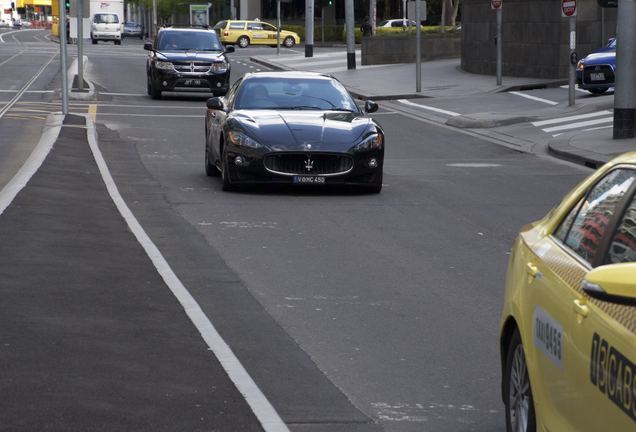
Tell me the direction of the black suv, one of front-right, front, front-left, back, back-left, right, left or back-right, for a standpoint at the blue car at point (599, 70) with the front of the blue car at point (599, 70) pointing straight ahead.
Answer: front-right

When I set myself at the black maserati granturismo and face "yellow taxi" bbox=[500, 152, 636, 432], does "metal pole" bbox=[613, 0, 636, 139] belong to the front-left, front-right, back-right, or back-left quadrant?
back-left

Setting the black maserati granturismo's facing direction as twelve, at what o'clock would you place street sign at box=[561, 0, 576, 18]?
The street sign is roughly at 7 o'clock from the black maserati granturismo.

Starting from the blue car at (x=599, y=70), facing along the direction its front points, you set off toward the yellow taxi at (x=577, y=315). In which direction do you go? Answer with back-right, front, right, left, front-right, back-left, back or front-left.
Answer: front-left

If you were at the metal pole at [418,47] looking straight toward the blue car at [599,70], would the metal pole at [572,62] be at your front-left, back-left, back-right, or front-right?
front-right

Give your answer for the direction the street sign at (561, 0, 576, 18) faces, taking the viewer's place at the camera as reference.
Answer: facing the viewer

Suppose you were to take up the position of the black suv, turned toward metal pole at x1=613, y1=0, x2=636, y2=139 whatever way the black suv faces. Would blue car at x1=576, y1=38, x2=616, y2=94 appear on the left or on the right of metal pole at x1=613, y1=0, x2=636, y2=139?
left

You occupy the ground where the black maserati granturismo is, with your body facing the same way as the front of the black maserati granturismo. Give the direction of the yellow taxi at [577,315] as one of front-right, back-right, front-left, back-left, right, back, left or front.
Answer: front

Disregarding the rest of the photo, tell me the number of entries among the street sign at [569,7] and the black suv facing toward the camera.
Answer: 2

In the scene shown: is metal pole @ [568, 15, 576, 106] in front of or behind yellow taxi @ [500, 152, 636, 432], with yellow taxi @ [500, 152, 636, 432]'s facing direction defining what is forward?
behind

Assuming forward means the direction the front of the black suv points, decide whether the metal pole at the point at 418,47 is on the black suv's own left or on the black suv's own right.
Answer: on the black suv's own left

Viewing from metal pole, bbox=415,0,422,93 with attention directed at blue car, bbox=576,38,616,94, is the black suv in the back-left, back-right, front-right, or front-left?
back-right

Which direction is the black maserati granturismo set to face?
toward the camera

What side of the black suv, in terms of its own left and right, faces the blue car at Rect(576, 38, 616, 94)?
left

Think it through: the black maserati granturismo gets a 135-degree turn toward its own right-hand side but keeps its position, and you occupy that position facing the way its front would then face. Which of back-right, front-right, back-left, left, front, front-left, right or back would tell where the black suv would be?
front-right
